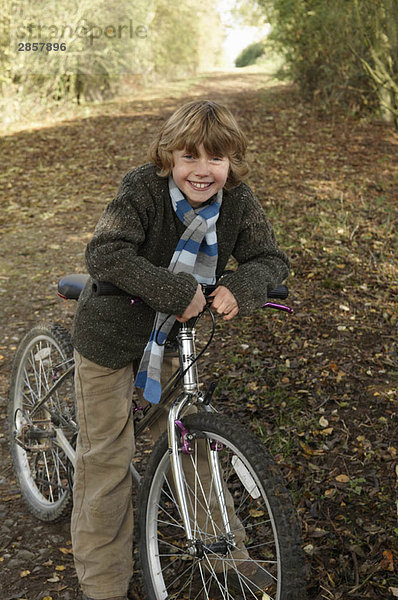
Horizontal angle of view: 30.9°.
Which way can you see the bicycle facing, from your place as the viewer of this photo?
facing the viewer and to the right of the viewer

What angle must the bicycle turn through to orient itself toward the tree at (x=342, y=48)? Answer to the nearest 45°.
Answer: approximately 135° to its left

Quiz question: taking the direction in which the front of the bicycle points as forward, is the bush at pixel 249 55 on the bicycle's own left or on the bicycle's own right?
on the bicycle's own left
